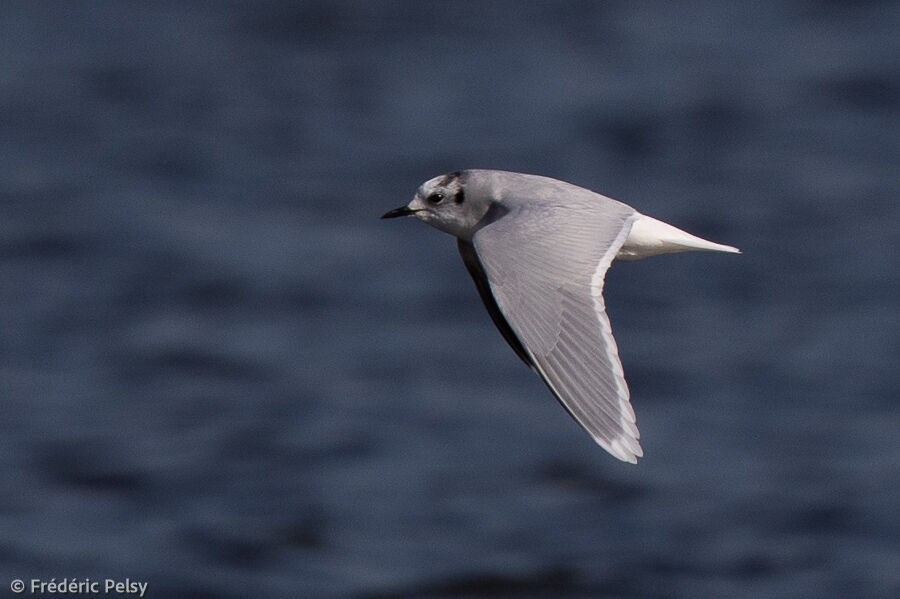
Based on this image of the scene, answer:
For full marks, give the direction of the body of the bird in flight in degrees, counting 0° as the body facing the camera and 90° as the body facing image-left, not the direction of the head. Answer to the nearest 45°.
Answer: approximately 90°
